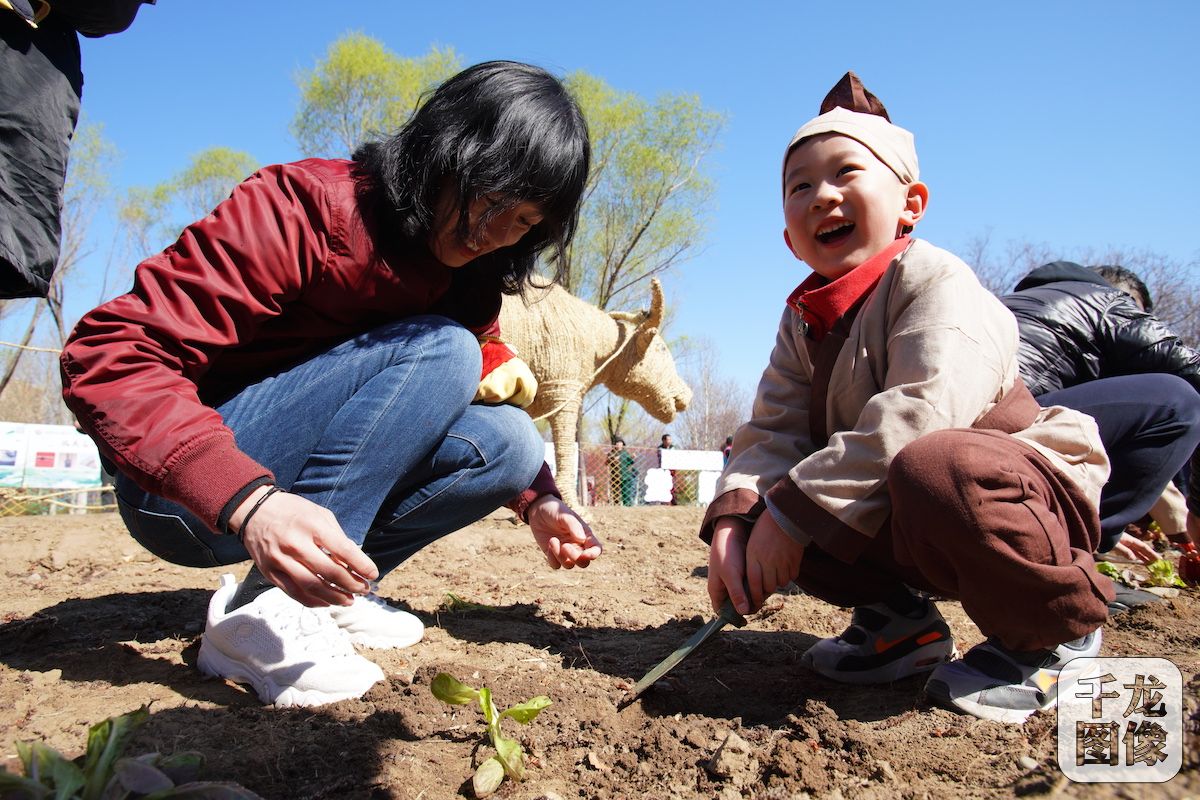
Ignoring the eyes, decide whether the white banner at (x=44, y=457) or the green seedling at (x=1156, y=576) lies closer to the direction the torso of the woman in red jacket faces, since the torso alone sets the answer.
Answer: the green seedling

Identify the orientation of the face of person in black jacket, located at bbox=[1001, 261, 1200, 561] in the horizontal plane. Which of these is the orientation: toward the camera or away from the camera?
away from the camera

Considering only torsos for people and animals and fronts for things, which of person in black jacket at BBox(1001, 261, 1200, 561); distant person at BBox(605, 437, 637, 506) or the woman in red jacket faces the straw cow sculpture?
the distant person

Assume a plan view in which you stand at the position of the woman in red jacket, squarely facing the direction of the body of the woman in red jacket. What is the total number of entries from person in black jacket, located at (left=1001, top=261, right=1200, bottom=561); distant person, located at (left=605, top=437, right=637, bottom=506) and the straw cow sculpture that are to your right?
0

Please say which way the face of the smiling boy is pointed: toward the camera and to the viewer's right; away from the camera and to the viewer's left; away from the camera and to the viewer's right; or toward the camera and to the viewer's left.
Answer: toward the camera and to the viewer's left

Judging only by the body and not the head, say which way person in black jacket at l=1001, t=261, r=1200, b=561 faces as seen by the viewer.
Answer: to the viewer's right

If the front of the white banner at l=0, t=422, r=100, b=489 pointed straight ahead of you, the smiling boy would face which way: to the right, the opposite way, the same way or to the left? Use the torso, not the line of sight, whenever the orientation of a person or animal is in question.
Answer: to the right

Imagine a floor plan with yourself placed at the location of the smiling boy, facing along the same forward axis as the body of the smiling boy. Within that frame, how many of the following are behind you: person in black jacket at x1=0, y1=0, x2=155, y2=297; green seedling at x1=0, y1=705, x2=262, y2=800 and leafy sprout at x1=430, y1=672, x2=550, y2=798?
0

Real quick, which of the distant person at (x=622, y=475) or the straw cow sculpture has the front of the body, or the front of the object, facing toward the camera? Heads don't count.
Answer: the distant person

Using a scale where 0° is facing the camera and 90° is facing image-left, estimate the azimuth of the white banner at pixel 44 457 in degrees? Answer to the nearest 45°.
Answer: approximately 0°

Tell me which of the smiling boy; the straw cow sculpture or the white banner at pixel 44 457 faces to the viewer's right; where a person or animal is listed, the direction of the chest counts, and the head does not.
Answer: the straw cow sculpture

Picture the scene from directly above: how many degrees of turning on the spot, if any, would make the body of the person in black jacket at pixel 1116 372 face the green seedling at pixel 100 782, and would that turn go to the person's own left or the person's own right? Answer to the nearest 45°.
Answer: approximately 90° to the person's own right

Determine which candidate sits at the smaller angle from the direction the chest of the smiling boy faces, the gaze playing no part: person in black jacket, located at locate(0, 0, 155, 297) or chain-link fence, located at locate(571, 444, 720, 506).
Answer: the person in black jacket

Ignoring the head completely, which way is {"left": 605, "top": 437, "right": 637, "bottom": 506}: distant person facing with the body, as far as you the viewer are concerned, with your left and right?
facing the viewer

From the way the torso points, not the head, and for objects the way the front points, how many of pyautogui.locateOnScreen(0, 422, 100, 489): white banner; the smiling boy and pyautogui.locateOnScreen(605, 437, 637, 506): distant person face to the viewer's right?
0
